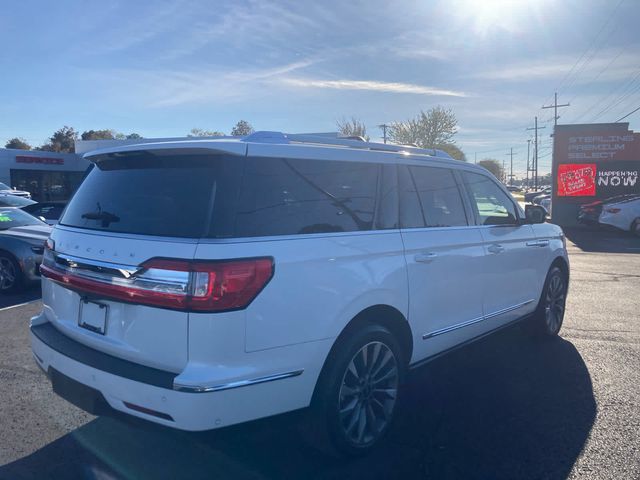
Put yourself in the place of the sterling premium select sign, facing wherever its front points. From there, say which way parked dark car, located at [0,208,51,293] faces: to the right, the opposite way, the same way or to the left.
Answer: to the left

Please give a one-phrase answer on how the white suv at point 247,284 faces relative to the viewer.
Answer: facing away from the viewer and to the right of the viewer

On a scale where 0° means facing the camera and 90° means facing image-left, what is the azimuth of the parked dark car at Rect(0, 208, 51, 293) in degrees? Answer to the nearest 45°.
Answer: approximately 315°

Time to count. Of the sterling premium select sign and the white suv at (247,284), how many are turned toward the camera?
1

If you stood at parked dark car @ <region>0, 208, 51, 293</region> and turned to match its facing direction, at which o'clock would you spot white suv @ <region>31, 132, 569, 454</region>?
The white suv is roughly at 1 o'clock from the parked dark car.

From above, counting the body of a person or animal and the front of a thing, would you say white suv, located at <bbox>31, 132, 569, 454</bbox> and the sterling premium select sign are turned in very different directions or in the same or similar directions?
very different directions

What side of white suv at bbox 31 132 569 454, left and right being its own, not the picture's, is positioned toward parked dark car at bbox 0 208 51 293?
left

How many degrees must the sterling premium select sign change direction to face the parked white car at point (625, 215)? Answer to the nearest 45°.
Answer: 0° — it already faces it

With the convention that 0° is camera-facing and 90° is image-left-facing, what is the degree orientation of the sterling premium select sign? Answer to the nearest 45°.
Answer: approximately 0°

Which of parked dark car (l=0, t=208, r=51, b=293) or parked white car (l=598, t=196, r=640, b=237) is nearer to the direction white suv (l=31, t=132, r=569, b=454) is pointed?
the parked white car

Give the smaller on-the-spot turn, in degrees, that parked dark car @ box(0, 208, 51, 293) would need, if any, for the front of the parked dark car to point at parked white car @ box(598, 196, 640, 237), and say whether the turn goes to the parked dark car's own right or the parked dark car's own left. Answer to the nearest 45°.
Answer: approximately 45° to the parked dark car's own left
